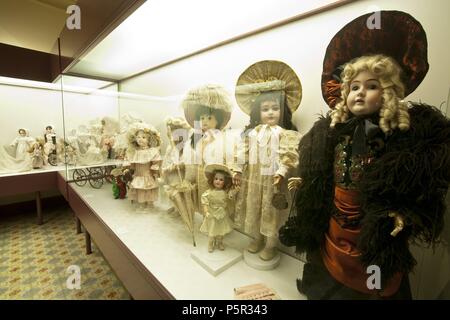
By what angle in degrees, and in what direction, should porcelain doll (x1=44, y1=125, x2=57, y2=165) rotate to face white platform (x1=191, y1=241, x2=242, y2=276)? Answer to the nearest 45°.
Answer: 0° — it already faces it

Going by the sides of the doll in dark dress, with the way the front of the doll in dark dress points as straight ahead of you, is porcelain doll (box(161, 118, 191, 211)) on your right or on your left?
on your right

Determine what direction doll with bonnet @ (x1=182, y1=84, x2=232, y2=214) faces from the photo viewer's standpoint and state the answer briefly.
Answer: facing the viewer

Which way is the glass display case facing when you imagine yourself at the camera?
facing the viewer and to the left of the viewer

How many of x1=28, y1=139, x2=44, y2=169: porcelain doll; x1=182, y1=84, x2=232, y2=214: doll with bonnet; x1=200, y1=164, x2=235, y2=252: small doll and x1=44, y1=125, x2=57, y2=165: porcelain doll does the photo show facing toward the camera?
4

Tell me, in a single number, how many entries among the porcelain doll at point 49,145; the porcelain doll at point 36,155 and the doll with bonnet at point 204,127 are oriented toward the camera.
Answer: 3

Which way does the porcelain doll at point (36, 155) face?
toward the camera

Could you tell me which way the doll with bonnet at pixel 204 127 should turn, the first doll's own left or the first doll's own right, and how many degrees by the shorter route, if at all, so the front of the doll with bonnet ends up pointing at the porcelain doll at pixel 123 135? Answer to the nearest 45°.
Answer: approximately 135° to the first doll's own right

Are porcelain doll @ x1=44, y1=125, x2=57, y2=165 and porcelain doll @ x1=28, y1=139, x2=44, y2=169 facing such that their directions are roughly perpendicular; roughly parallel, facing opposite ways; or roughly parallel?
roughly parallel

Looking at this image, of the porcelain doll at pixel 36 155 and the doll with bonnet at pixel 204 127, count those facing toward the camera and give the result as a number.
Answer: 2

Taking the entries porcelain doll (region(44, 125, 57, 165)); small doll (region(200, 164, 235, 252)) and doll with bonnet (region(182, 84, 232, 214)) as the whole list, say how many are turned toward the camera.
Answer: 3

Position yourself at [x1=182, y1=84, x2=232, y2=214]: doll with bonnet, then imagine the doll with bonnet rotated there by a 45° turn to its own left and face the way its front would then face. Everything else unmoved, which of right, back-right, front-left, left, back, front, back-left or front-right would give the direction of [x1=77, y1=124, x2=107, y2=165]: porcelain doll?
back

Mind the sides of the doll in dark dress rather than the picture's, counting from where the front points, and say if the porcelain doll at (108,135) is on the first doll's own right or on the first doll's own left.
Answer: on the first doll's own right

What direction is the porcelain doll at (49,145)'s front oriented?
toward the camera

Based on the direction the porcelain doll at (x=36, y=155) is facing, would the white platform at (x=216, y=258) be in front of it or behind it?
in front

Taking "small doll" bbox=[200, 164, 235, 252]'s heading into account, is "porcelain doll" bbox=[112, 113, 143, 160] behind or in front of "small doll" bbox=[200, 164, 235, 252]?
behind
